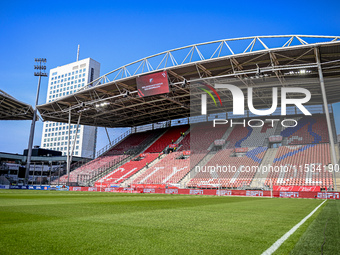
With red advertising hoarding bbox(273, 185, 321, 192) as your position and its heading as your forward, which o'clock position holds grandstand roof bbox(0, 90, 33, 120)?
The grandstand roof is roughly at 3 o'clock from the red advertising hoarding.

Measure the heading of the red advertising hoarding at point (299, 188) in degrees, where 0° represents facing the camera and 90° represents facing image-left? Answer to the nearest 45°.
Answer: approximately 0°
